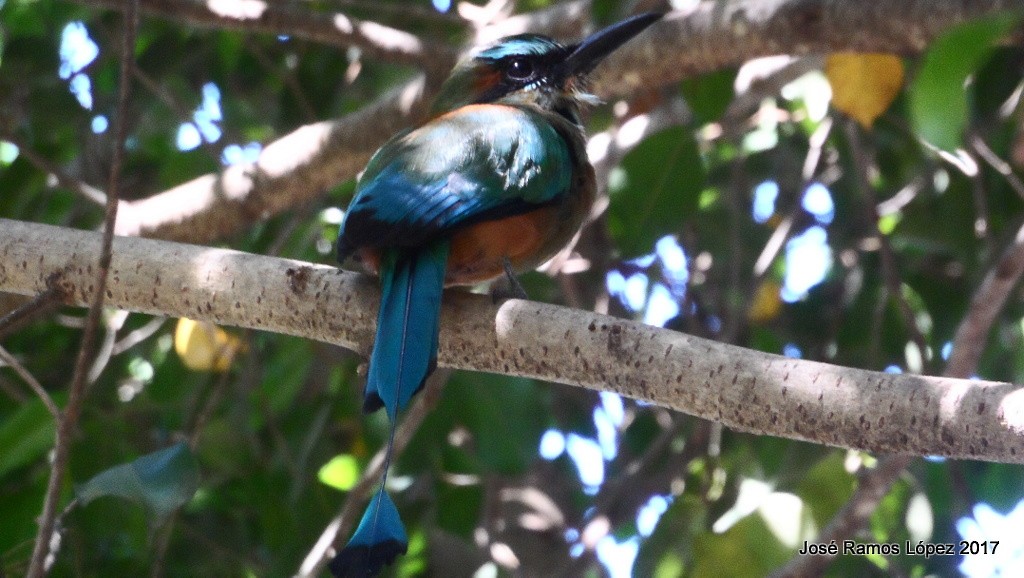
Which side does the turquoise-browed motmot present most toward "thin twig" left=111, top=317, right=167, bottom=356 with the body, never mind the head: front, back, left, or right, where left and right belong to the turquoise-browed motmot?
left

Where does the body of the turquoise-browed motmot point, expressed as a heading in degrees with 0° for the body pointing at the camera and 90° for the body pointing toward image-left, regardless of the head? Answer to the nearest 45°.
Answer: approximately 225°

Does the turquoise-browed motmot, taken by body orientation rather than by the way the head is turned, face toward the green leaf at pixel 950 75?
no

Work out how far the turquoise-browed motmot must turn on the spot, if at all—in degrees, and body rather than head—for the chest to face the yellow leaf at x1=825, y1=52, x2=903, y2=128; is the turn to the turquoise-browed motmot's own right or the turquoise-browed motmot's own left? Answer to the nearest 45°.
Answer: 0° — it already faces it

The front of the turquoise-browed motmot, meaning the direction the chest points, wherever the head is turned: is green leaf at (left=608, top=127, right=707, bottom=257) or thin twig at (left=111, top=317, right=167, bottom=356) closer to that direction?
the green leaf

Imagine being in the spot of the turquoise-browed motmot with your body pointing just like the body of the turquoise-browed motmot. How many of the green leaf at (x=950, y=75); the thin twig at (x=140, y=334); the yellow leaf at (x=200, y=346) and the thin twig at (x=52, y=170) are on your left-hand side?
3

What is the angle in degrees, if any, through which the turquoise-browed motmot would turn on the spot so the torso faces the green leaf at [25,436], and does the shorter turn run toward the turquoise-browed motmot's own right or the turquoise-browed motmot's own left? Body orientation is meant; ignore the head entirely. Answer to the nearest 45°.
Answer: approximately 135° to the turquoise-browed motmot's own left

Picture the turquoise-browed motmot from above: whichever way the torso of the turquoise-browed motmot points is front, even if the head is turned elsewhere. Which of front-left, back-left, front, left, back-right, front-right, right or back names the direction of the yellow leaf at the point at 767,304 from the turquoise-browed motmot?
front

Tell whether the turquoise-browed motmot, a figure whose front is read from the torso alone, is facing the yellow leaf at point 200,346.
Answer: no
